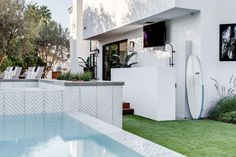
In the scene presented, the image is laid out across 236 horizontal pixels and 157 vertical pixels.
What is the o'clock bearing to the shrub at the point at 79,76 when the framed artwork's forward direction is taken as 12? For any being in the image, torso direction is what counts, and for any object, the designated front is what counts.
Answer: The shrub is roughly at 2 o'clock from the framed artwork.

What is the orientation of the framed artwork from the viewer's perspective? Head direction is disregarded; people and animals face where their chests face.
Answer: toward the camera

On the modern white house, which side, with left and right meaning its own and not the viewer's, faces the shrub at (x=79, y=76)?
front

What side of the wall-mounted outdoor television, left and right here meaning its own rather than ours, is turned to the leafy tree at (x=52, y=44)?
right

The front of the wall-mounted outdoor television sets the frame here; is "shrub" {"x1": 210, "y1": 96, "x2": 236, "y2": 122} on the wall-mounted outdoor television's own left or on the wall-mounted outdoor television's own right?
on the wall-mounted outdoor television's own left

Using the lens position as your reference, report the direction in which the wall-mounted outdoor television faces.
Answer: facing the viewer and to the left of the viewer

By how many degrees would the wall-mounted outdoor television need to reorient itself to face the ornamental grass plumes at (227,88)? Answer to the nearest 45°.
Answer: approximately 90° to its left

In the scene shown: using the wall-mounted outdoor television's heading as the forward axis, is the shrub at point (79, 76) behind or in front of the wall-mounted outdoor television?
in front

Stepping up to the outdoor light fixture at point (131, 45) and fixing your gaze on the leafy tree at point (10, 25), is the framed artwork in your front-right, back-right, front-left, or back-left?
back-left

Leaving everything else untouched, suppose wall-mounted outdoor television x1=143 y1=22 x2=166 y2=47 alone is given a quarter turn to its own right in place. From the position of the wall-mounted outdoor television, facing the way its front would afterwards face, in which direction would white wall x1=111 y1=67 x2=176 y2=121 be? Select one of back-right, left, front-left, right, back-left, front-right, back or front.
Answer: back-left

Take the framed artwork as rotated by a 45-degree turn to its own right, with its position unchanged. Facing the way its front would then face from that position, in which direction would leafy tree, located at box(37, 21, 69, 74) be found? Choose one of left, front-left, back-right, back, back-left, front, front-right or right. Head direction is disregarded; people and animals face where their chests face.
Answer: right

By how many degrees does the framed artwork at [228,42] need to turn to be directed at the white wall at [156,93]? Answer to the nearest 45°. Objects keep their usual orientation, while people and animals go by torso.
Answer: approximately 45° to its right

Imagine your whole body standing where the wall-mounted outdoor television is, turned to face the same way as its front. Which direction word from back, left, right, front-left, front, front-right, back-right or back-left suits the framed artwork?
left
